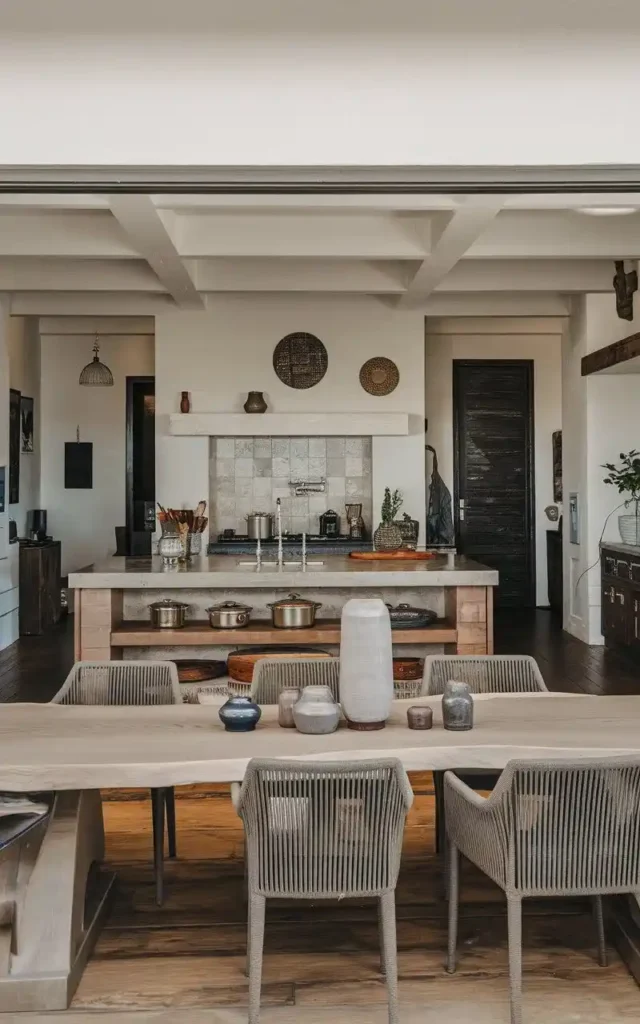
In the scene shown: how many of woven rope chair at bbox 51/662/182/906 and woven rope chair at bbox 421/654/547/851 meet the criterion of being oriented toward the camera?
2

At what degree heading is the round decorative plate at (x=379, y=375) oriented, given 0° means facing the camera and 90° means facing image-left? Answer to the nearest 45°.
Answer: approximately 0°

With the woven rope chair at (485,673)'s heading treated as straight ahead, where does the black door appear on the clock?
The black door is roughly at 6 o'clock from the woven rope chair.

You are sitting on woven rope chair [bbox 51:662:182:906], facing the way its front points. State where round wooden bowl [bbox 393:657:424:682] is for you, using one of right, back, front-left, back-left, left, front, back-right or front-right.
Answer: back-left

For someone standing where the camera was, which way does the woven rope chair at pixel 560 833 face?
facing away from the viewer and to the left of the viewer

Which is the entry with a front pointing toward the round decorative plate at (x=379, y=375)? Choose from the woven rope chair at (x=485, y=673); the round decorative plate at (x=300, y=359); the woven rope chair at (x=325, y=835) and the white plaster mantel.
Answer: the woven rope chair at (x=325, y=835)

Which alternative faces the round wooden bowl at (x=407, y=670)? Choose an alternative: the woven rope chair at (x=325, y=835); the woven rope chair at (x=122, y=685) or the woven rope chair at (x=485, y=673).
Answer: the woven rope chair at (x=325, y=835)

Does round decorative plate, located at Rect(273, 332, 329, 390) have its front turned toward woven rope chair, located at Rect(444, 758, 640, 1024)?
yes

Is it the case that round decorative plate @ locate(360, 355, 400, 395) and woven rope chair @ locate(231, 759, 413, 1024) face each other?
yes

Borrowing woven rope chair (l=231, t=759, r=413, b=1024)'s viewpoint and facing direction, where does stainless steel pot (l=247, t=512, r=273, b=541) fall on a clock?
The stainless steel pot is roughly at 12 o'clock from the woven rope chair.

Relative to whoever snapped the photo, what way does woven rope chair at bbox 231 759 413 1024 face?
facing away from the viewer

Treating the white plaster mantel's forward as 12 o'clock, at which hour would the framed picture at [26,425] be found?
The framed picture is roughly at 4 o'clock from the white plaster mantel.

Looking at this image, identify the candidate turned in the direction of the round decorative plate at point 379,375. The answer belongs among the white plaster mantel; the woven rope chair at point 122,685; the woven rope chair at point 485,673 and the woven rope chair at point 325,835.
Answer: the woven rope chair at point 325,835
